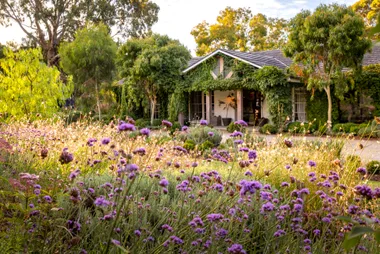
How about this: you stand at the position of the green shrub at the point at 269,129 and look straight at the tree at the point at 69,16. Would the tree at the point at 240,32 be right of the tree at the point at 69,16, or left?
right

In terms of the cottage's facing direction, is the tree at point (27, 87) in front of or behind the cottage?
in front

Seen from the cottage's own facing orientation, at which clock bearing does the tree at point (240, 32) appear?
The tree is roughly at 6 o'clock from the cottage.

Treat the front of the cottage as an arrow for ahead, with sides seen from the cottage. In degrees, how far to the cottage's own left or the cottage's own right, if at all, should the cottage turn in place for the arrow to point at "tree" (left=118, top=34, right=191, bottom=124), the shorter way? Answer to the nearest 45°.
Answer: approximately 90° to the cottage's own right

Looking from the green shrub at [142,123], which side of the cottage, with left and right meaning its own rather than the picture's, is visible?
right

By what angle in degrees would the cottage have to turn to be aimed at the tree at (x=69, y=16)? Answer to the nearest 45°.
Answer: approximately 135° to its right

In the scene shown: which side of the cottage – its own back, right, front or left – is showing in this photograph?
front

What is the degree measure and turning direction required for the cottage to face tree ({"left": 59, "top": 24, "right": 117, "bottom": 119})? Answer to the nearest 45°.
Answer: approximately 90° to its right
